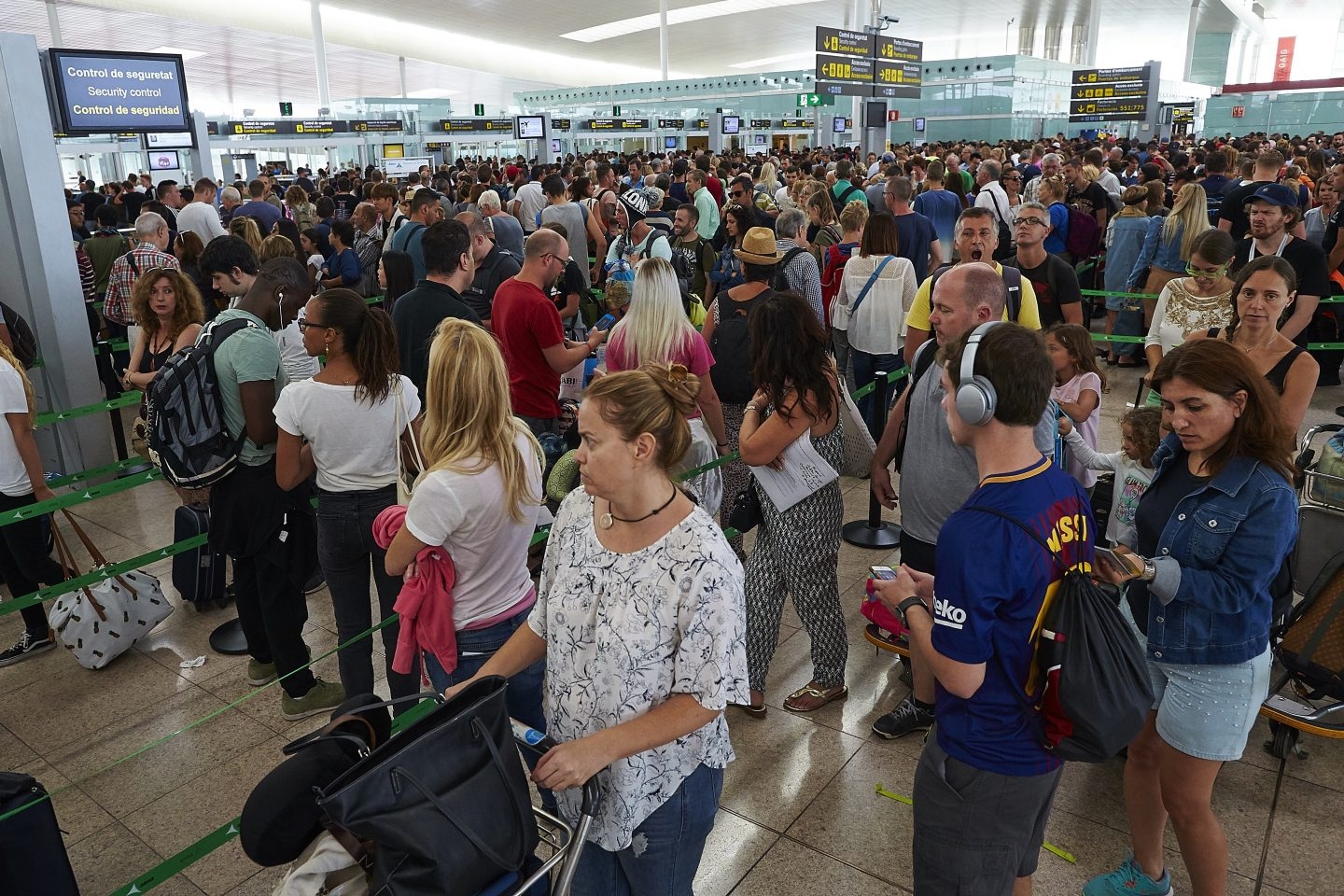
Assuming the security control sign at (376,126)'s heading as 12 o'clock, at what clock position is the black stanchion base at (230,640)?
The black stanchion base is roughly at 12 o'clock from the security control sign.

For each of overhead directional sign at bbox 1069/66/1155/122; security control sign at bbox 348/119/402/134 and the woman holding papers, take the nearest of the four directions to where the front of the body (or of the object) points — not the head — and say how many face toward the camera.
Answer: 2

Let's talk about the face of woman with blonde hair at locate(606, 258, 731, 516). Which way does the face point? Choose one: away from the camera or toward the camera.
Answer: away from the camera

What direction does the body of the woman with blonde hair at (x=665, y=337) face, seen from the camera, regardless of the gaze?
away from the camera

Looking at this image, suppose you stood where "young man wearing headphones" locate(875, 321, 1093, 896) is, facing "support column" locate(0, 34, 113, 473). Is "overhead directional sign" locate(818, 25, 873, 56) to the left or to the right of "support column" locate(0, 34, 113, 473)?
right

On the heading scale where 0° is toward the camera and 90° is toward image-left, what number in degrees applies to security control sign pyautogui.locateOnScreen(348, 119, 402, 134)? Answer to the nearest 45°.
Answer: approximately 0°

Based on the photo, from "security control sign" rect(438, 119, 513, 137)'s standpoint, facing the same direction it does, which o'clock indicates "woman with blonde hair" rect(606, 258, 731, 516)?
The woman with blonde hair is roughly at 12 o'clock from the security control sign.

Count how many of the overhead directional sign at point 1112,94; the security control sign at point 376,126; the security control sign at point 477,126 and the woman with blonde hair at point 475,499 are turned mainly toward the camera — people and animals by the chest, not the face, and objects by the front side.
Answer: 3

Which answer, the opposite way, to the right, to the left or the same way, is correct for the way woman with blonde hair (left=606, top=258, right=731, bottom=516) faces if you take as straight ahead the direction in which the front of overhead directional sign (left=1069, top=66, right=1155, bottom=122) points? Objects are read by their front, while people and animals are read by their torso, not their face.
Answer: the opposite way

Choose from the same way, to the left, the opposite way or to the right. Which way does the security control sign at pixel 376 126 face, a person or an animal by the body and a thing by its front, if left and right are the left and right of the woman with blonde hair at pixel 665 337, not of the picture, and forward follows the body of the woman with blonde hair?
the opposite way

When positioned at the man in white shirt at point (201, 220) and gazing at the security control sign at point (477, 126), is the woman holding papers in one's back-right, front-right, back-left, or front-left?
back-right

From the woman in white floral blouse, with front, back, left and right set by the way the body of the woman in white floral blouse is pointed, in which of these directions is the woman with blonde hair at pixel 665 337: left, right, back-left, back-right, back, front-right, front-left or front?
back-right

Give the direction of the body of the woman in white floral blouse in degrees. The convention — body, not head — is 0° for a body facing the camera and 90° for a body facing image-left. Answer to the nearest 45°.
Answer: approximately 45°
